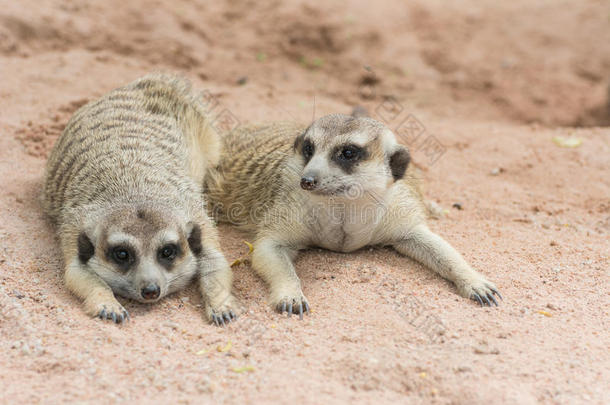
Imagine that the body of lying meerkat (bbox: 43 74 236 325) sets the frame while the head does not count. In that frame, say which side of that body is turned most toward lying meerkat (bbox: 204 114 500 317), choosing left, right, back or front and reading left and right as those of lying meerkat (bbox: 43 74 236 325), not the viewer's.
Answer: left

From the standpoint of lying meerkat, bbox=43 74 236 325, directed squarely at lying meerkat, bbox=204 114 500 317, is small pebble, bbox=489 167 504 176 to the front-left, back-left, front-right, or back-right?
front-left

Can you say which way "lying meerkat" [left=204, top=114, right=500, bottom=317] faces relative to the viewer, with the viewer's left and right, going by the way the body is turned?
facing the viewer and to the right of the viewer

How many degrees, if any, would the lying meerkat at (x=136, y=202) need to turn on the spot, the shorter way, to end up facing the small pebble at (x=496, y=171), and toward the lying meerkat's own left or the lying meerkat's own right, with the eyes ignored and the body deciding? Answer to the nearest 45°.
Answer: approximately 135° to the lying meerkat's own left

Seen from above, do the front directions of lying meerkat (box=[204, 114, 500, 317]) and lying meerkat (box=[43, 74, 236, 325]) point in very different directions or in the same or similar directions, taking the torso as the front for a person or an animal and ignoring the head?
same or similar directions

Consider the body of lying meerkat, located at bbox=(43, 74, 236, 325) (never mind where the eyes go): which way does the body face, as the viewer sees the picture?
toward the camera

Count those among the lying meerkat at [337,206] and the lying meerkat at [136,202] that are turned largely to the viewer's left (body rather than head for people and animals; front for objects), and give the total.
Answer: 0

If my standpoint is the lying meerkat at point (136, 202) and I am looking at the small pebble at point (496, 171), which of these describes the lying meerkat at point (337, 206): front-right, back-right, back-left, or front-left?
front-right

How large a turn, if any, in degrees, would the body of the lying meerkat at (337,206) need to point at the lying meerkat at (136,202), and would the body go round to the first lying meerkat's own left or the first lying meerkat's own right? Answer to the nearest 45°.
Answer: approximately 135° to the first lying meerkat's own right

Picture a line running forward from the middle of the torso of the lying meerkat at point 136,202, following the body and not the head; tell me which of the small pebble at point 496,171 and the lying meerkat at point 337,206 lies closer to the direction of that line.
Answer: the lying meerkat

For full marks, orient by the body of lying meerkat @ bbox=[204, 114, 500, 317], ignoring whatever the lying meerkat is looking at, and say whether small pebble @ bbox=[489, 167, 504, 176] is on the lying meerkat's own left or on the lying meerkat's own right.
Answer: on the lying meerkat's own left
